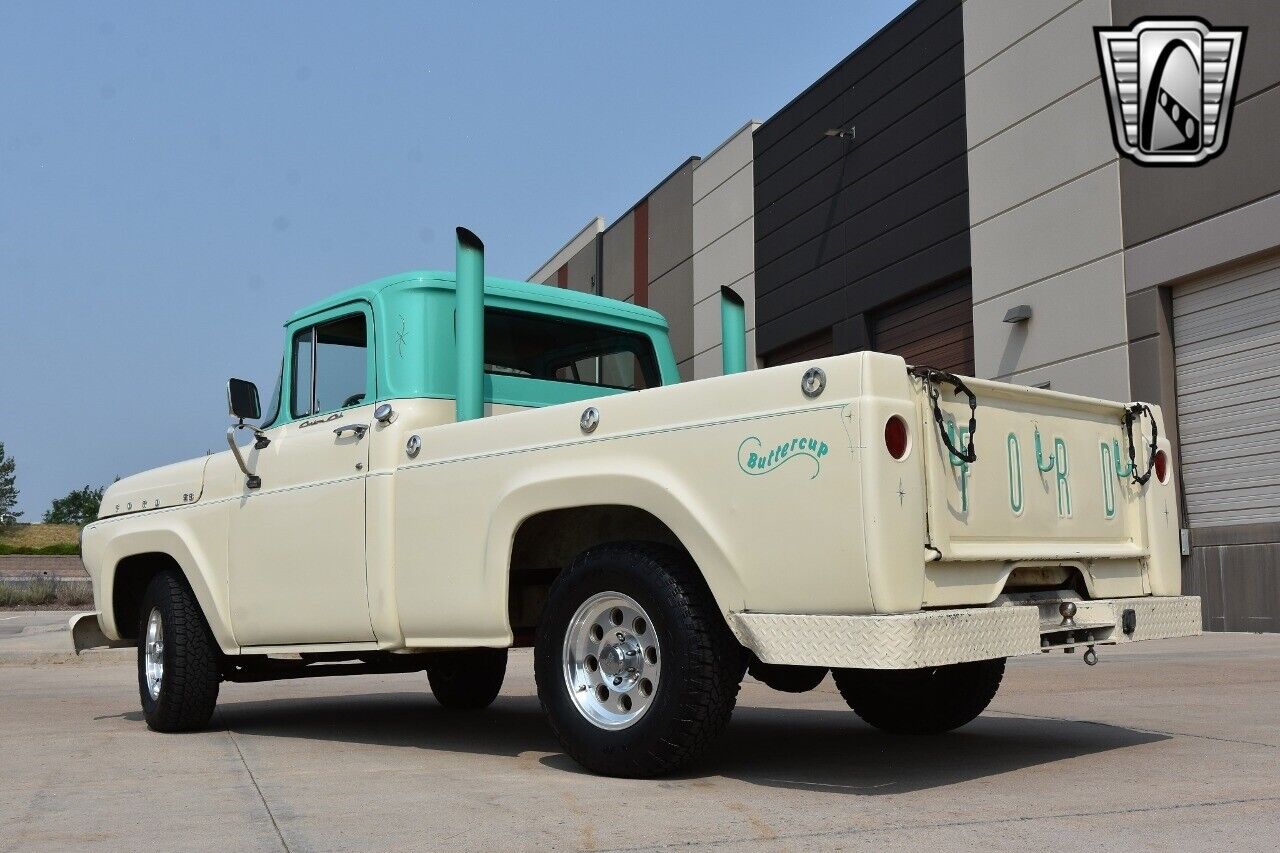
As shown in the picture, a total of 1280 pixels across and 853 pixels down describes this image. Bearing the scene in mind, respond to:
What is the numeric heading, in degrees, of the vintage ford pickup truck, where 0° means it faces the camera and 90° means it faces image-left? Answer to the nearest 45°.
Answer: approximately 135°

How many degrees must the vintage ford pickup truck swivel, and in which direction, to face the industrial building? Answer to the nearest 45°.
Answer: approximately 90° to its right
